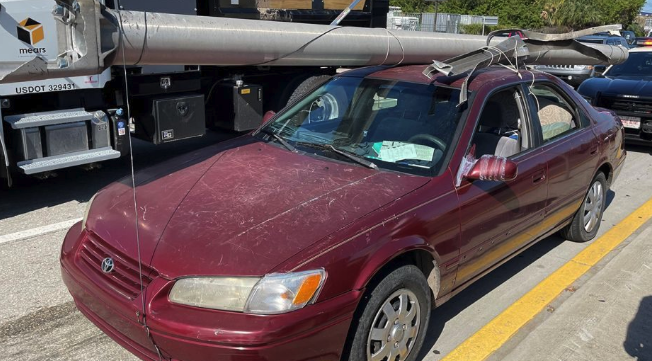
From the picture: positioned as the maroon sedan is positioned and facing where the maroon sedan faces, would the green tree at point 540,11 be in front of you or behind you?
behind

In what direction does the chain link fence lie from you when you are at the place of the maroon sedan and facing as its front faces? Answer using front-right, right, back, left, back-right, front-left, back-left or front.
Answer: back-right

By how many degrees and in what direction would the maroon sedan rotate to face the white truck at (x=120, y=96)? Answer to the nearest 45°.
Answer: approximately 90° to its right

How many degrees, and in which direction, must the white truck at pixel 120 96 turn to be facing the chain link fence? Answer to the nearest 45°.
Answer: approximately 180°

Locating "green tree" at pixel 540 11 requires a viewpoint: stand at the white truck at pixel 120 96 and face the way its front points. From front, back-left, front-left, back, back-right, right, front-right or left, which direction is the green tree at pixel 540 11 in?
back

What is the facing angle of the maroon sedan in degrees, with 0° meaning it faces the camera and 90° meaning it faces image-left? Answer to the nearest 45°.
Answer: approximately 45°
